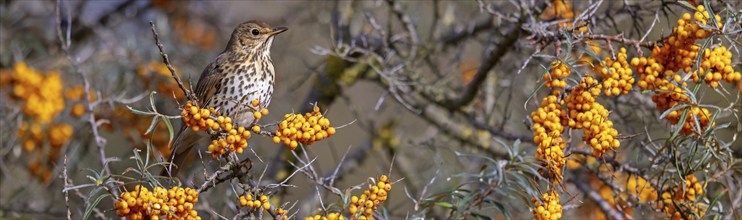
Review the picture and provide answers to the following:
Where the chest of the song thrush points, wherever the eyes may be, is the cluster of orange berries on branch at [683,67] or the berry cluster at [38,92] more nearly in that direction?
the cluster of orange berries on branch

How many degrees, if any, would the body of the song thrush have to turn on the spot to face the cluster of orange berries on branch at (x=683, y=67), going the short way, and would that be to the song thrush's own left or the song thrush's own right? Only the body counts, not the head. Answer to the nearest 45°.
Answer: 0° — it already faces it

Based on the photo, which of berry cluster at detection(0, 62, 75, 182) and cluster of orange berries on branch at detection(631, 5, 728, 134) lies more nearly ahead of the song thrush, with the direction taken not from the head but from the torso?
the cluster of orange berries on branch

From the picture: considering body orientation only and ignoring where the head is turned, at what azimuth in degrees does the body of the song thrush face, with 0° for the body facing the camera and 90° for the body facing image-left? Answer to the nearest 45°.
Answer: approximately 315°

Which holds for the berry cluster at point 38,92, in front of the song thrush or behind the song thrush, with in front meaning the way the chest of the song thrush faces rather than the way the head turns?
behind

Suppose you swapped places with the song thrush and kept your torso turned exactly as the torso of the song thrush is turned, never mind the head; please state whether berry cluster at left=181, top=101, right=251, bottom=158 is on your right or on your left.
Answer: on your right
